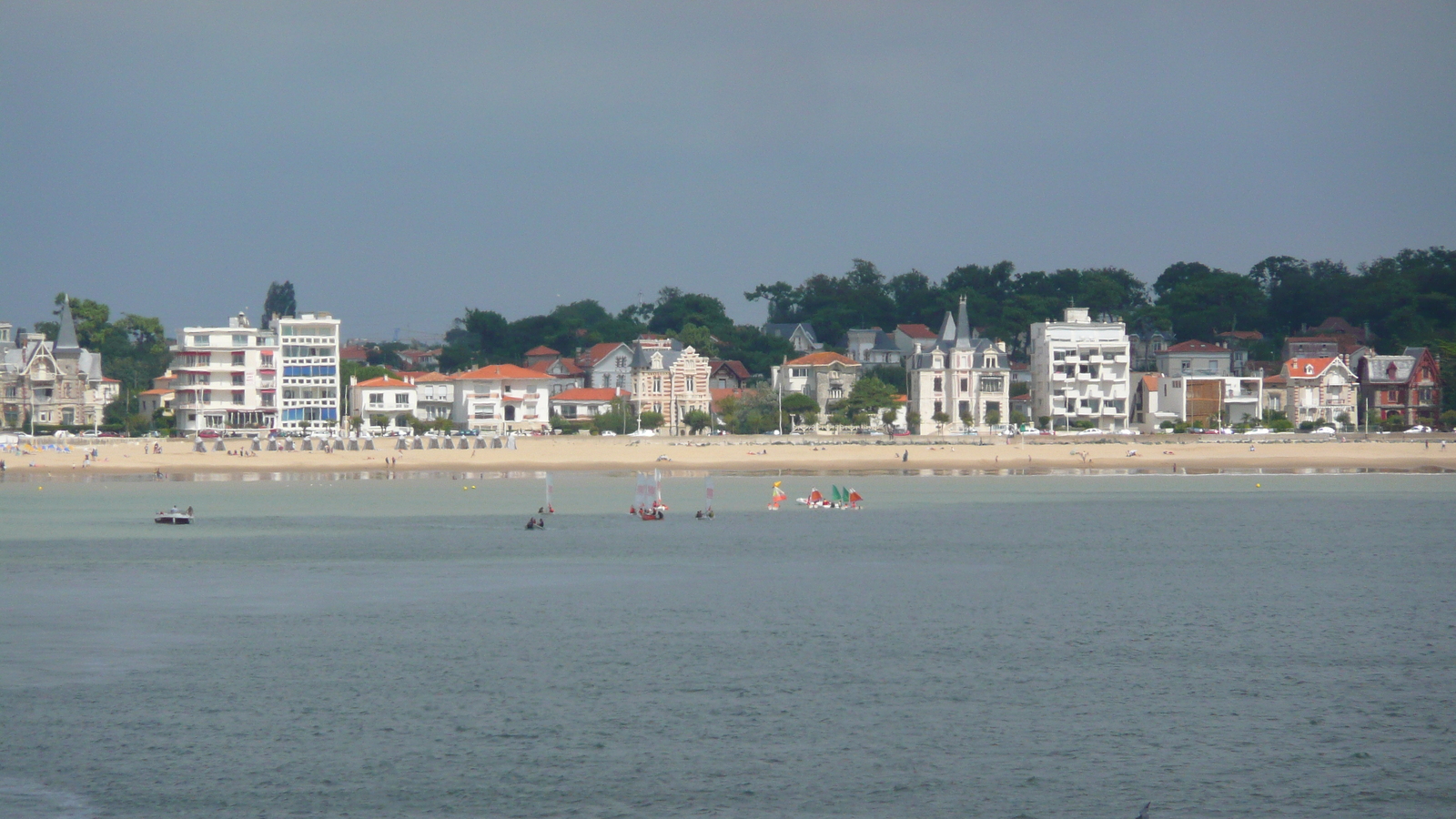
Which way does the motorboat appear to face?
to the viewer's left
